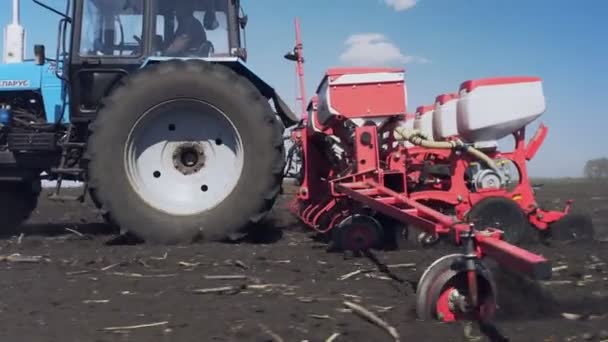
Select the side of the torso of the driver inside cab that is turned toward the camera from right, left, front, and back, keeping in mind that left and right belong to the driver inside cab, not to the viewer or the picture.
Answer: left

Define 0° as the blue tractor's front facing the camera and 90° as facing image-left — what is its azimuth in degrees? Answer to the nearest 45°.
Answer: approximately 90°
